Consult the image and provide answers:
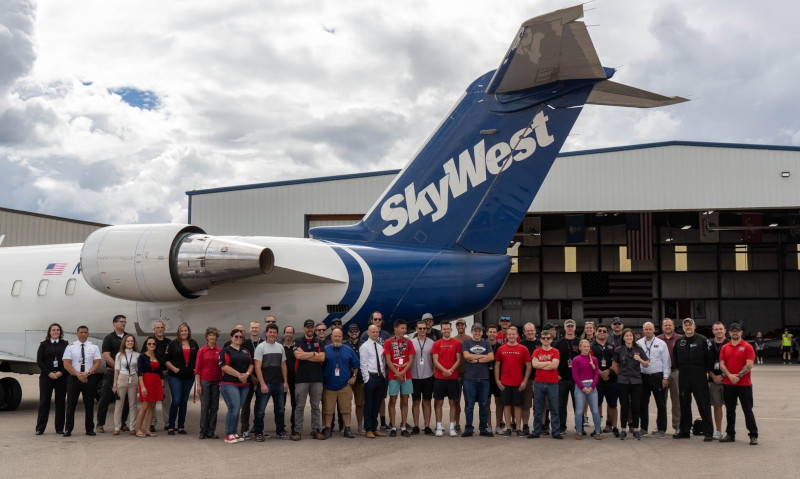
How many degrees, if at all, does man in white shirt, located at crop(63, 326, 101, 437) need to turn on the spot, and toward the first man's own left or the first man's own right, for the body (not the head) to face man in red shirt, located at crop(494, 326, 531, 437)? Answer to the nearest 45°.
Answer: approximately 45° to the first man's own left

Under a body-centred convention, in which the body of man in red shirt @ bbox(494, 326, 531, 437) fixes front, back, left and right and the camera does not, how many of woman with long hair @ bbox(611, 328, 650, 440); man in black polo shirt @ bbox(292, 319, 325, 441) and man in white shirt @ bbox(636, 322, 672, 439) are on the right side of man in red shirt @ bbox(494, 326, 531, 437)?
1

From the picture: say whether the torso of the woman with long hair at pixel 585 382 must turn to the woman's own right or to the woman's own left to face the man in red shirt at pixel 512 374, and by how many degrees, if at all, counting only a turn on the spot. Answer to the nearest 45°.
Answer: approximately 90° to the woman's own right

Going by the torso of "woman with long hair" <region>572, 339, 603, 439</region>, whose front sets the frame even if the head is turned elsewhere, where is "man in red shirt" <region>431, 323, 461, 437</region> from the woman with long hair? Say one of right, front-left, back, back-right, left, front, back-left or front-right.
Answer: right

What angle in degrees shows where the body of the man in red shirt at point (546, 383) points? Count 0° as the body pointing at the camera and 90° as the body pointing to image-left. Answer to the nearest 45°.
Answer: approximately 0°

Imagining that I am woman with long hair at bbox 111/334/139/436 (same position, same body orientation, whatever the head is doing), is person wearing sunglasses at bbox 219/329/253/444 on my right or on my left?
on my left

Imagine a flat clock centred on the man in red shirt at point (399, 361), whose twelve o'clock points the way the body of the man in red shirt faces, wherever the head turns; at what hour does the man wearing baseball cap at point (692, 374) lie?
The man wearing baseball cap is roughly at 9 o'clock from the man in red shirt.
